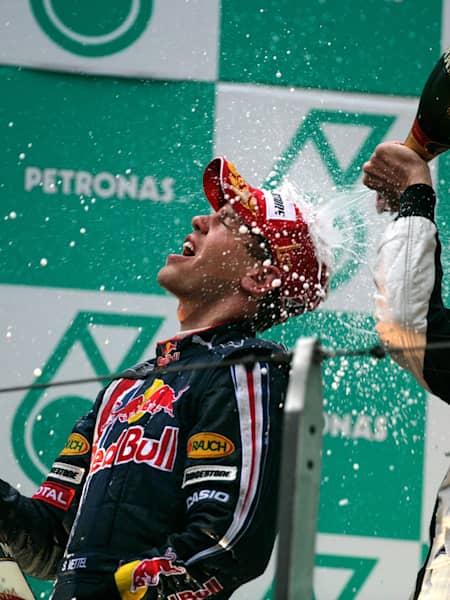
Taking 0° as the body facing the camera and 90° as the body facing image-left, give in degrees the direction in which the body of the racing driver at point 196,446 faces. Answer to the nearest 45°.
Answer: approximately 45°

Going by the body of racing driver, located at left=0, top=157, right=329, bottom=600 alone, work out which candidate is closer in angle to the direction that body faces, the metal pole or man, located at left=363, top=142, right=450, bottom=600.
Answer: the metal pole

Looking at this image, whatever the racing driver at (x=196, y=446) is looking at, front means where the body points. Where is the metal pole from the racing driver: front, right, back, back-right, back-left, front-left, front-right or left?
front-left

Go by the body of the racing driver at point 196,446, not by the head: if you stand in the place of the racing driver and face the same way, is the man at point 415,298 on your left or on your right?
on your left
